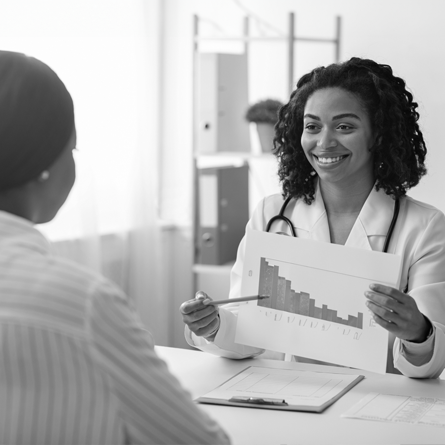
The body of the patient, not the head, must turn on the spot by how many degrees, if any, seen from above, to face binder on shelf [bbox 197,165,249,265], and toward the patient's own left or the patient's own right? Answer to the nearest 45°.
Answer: approximately 45° to the patient's own left

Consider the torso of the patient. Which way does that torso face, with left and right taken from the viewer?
facing away from the viewer and to the right of the viewer

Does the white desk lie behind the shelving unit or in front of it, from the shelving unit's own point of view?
in front

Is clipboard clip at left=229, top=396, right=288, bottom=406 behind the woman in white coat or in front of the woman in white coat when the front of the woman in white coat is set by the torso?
in front

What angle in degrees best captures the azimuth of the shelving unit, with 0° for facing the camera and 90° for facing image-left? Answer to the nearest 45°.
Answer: approximately 0°

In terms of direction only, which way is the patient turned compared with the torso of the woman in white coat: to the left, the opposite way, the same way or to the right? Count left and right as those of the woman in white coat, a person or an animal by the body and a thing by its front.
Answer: the opposite way

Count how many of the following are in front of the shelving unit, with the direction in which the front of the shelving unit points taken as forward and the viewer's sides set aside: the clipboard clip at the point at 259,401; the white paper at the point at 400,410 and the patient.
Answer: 3

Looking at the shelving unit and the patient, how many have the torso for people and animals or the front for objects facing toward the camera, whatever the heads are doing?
1

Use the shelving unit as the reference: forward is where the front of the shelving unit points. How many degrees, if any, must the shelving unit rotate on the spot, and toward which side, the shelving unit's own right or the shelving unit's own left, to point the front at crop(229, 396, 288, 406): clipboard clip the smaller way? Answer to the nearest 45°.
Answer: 0° — it already faces it

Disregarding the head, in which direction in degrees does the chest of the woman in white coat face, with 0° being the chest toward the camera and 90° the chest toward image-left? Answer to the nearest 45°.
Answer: approximately 45°

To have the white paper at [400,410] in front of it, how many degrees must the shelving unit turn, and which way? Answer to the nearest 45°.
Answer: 0° — it already faces it

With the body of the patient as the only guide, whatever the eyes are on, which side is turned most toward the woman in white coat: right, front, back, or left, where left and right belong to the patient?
front

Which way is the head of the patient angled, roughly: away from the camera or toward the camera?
away from the camera

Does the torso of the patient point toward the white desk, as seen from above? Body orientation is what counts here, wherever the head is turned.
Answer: yes
